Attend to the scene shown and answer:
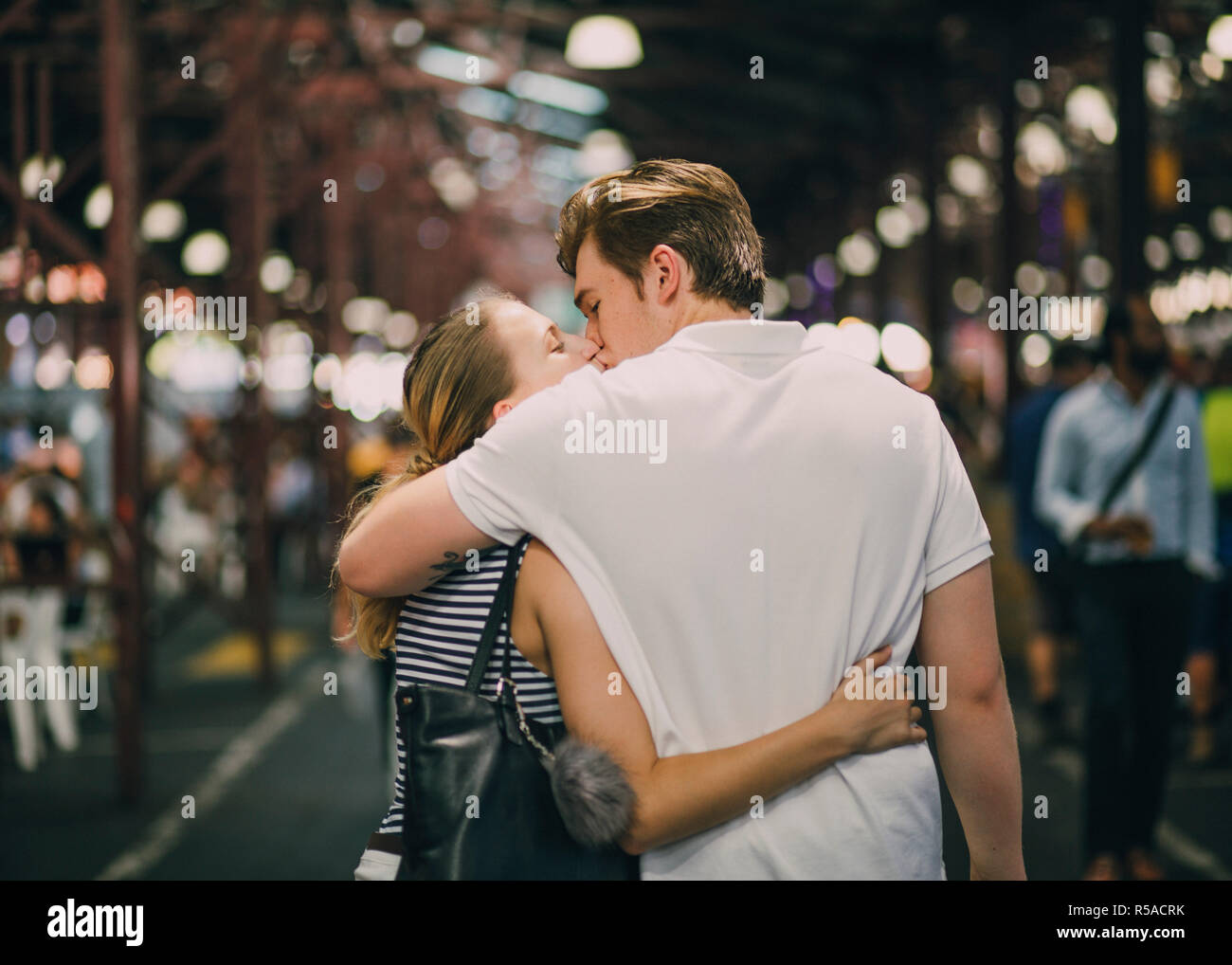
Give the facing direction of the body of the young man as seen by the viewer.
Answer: away from the camera

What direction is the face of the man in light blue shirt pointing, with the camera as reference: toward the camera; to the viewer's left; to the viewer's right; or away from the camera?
toward the camera

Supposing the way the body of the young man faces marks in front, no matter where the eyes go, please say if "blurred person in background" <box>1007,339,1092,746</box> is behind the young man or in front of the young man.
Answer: in front

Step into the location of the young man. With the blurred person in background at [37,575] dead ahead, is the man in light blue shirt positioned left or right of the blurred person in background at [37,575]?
right

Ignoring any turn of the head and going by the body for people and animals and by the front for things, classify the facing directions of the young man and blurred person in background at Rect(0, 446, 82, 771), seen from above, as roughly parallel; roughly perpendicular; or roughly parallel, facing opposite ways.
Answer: roughly parallel, facing opposite ways

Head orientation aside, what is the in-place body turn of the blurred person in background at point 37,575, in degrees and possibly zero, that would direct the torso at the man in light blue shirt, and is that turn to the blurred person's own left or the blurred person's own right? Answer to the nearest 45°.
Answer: approximately 45° to the blurred person's own left

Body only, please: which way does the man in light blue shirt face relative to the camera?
toward the camera

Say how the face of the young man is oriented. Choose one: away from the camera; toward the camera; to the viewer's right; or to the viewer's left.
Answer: to the viewer's left

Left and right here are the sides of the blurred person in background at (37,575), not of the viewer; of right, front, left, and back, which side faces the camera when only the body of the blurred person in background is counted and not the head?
front
